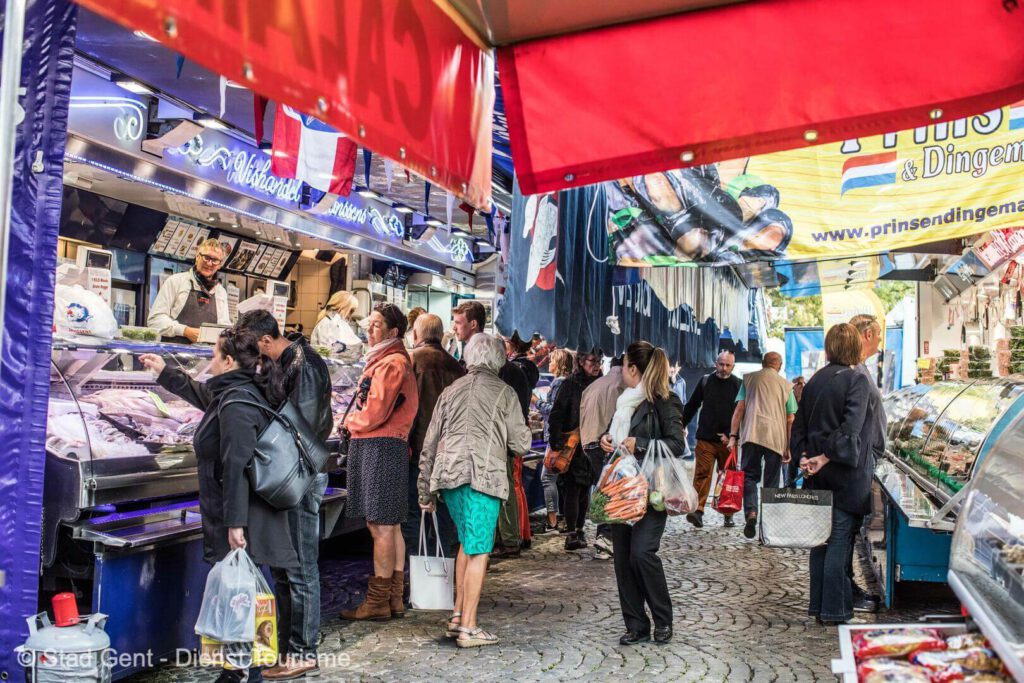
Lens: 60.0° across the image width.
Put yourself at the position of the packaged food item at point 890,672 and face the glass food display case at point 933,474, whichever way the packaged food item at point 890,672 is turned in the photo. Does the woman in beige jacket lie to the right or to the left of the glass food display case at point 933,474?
left

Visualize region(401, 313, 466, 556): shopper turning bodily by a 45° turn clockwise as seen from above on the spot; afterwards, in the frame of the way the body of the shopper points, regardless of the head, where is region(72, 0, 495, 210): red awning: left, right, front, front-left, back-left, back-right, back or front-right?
back

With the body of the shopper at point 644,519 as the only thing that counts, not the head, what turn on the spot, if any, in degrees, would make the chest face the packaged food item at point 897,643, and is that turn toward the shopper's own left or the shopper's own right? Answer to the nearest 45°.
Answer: approximately 45° to the shopper's own left

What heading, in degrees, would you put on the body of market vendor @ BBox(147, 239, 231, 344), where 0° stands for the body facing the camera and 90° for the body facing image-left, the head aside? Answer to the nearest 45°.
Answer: approximately 315°

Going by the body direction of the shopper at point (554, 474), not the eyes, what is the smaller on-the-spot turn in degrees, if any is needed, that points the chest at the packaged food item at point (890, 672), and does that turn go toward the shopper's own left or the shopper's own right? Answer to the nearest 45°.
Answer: approximately 90° to the shopper's own left

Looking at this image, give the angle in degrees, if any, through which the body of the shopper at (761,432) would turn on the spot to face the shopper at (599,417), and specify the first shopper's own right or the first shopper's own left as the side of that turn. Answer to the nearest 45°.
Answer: approximately 135° to the first shopper's own left

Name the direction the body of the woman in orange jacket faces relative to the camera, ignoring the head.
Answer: to the viewer's left

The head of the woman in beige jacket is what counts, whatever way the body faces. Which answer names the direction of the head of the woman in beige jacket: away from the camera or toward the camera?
away from the camera

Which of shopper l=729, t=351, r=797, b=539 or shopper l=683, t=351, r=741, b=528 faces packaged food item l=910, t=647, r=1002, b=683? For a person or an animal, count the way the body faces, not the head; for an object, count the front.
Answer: shopper l=683, t=351, r=741, b=528
